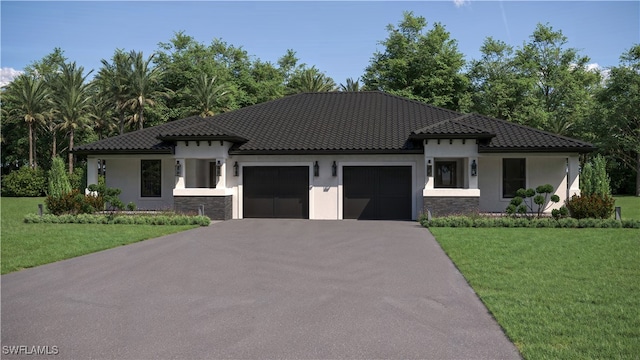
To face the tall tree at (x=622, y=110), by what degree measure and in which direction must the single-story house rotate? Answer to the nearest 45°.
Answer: approximately 135° to its left

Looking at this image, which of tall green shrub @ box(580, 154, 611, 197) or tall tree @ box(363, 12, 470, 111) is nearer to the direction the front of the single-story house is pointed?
the tall green shrub

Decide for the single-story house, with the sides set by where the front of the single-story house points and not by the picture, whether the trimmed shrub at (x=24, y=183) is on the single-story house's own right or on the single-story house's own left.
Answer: on the single-story house's own right

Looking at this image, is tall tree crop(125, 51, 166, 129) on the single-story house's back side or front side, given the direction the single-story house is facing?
on the back side

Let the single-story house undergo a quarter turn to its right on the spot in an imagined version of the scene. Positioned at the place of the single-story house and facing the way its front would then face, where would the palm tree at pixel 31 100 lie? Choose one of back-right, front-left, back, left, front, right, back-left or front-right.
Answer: front-right

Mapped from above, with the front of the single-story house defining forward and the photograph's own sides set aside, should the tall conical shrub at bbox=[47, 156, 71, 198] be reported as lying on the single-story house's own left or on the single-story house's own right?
on the single-story house's own right

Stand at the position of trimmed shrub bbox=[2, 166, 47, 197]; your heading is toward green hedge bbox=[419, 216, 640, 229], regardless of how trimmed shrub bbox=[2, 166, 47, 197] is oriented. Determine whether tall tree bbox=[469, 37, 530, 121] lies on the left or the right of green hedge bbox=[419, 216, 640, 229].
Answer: left

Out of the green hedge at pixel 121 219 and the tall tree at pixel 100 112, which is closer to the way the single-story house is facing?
the green hedge

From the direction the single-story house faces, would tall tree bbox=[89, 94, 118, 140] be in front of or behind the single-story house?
behind

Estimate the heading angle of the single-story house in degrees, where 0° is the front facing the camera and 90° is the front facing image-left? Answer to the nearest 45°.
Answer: approximately 0°

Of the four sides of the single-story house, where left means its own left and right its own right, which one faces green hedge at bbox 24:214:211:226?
right

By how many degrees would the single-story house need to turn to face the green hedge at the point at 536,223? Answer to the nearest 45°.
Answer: approximately 45° to its left

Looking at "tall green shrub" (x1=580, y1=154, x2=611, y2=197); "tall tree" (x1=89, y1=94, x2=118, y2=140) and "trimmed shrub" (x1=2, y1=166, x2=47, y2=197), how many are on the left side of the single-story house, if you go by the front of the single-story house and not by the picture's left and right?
1

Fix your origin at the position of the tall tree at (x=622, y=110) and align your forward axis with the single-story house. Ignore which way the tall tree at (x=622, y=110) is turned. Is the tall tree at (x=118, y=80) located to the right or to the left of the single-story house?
right

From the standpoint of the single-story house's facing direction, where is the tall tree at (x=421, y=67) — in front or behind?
behind
